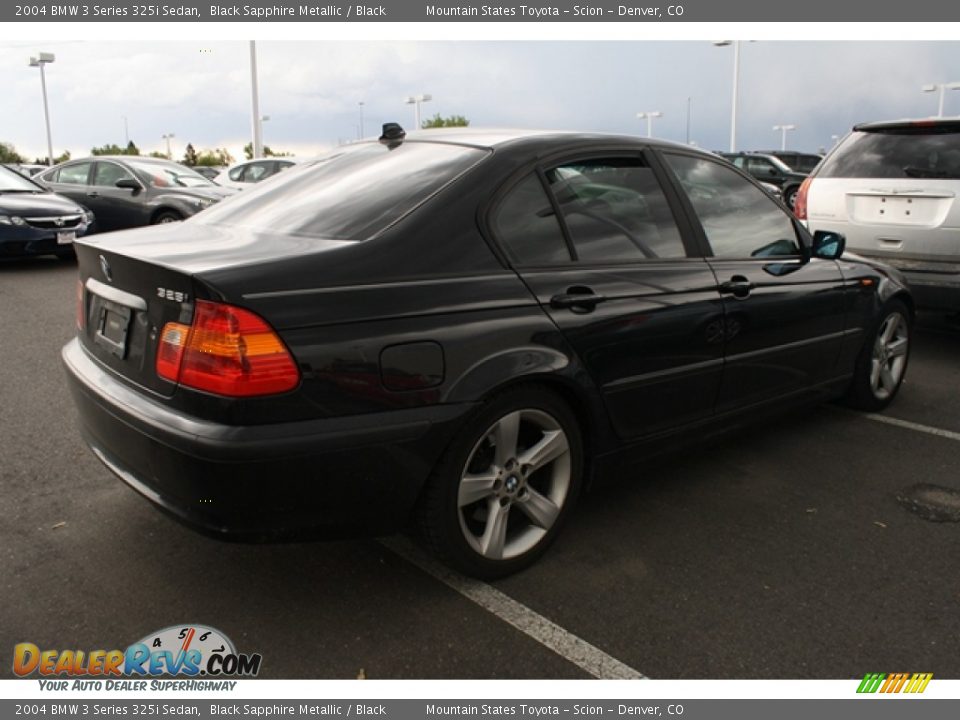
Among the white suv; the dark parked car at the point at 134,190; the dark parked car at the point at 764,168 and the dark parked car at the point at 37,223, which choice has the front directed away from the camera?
the white suv

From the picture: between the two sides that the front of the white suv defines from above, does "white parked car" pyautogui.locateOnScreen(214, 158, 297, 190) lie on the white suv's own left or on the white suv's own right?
on the white suv's own left

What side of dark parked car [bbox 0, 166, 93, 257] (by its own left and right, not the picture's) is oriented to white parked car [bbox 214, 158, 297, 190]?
left

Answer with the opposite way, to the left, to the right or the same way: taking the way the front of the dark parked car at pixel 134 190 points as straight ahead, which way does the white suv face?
to the left

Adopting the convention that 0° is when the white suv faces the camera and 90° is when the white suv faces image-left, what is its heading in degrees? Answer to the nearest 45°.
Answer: approximately 180°

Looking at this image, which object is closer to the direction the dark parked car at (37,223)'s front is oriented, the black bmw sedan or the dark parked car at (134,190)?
the black bmw sedan

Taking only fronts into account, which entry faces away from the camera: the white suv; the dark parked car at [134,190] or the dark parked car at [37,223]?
the white suv

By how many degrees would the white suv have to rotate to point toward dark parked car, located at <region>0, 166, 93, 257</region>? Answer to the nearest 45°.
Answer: approximately 90° to its left

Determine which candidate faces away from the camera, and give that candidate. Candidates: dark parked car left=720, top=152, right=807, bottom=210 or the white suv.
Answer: the white suv

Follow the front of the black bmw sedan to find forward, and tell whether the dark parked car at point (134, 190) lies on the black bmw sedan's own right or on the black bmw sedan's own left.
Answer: on the black bmw sedan's own left
